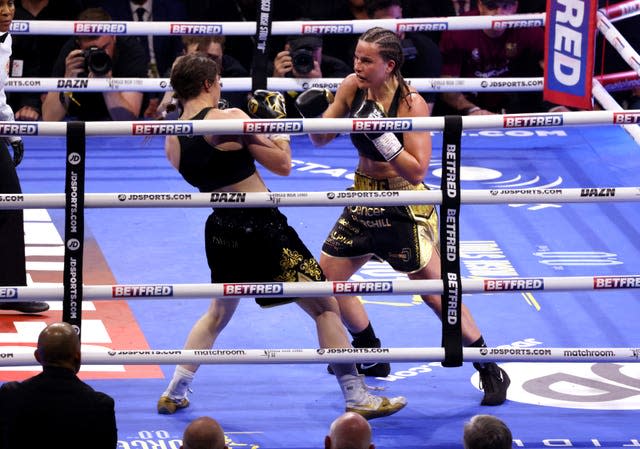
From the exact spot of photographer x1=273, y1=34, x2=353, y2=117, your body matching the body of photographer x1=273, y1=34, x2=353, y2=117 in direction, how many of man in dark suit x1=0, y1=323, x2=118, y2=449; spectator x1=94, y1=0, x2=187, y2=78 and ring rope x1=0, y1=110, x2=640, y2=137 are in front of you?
2

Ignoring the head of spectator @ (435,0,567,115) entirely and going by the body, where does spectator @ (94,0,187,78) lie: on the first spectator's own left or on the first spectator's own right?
on the first spectator's own right

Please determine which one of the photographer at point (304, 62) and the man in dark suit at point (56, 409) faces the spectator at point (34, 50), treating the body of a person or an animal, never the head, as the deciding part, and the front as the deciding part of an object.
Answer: the man in dark suit

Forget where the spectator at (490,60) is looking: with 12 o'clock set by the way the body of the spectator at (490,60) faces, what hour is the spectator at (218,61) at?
the spectator at (218,61) is roughly at 2 o'clock from the spectator at (490,60).

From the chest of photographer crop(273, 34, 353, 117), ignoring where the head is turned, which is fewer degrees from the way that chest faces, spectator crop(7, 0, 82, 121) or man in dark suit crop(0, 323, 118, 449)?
the man in dark suit

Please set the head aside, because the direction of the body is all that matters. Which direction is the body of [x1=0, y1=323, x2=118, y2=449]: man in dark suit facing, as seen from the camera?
away from the camera

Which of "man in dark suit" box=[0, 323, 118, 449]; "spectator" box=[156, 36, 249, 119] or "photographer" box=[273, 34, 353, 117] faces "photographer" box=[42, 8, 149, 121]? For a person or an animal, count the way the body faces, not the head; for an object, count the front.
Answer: the man in dark suit

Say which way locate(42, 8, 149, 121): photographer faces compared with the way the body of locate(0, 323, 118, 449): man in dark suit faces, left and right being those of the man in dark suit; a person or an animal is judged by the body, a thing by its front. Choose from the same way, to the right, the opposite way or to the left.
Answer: the opposite way
